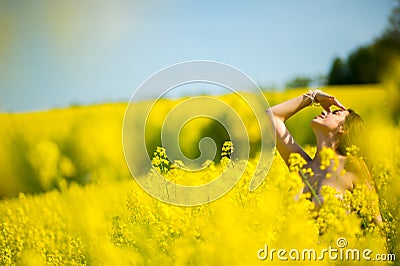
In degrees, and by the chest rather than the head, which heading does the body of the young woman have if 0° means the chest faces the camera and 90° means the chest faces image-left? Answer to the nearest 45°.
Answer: approximately 45°

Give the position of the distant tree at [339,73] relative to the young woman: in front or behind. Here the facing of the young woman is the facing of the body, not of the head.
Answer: behind

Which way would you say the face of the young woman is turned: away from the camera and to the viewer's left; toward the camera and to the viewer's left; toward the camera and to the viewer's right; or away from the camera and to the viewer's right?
toward the camera and to the viewer's left
